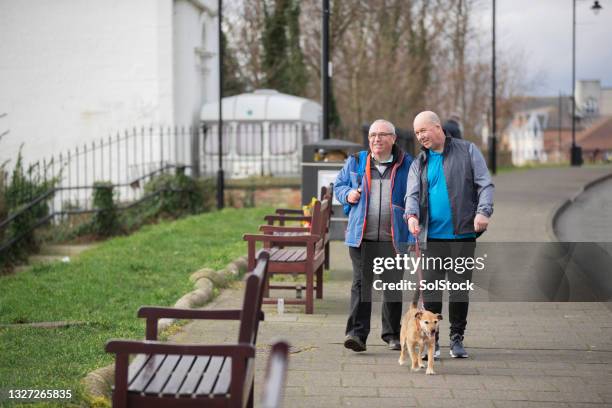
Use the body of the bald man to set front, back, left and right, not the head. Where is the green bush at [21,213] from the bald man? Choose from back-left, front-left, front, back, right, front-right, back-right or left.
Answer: right

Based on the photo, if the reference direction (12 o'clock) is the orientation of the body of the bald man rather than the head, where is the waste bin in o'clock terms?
The waste bin is roughly at 4 o'clock from the bald man.

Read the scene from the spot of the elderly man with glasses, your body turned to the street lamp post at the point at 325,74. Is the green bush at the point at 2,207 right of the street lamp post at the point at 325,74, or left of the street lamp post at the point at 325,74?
left

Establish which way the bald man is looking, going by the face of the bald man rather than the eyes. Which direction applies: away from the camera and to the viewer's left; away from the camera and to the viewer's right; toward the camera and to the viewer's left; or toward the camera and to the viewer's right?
toward the camera and to the viewer's left

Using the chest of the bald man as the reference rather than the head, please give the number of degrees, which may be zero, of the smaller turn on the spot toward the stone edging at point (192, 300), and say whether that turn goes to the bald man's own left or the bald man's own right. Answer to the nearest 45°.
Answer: approximately 90° to the bald man's own right

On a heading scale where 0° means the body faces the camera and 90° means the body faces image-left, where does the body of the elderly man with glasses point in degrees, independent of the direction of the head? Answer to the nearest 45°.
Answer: approximately 0°

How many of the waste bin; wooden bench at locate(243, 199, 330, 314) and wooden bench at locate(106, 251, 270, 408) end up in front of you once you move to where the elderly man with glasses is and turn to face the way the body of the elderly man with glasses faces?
1
